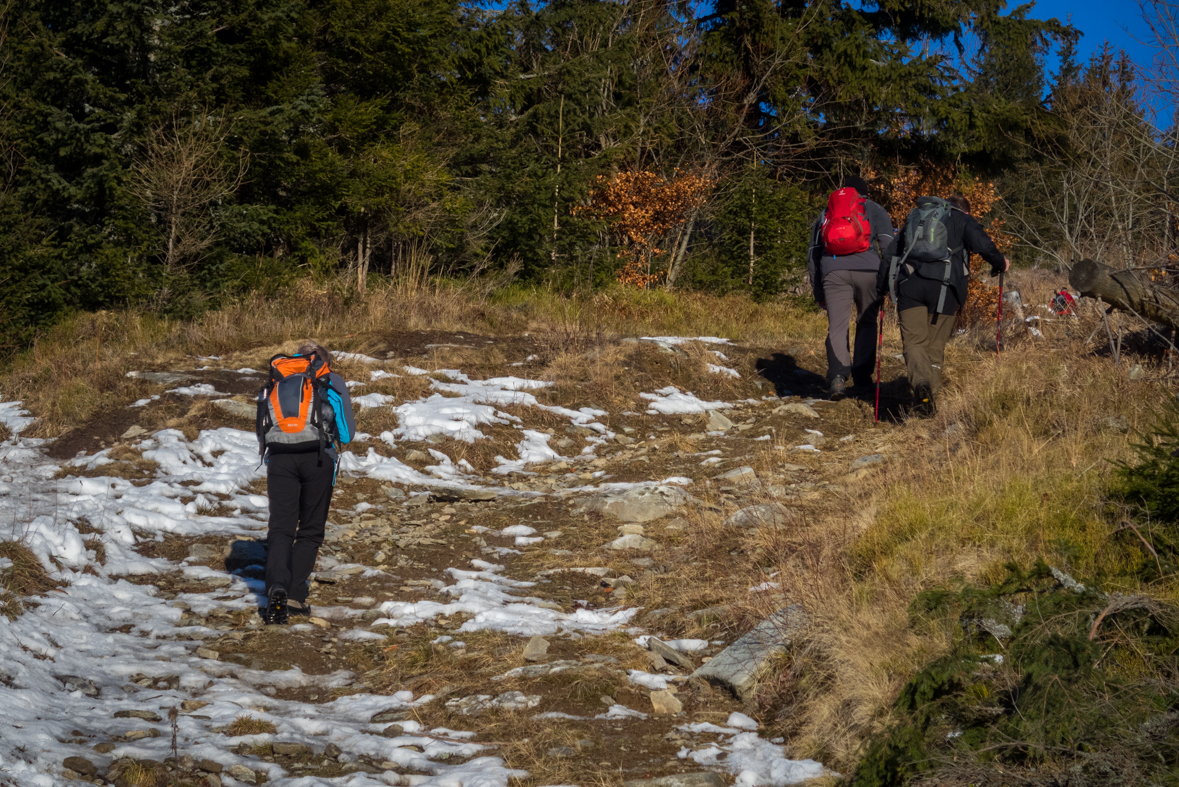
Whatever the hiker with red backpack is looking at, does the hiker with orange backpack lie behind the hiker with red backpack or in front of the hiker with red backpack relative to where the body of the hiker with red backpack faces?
behind

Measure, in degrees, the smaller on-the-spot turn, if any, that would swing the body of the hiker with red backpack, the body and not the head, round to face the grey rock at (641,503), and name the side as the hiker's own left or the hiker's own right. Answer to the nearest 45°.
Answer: approximately 180°

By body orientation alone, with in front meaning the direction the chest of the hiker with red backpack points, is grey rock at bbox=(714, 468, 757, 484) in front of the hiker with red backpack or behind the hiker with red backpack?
behind

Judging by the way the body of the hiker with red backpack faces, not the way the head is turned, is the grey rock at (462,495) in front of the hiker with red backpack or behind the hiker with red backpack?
behind

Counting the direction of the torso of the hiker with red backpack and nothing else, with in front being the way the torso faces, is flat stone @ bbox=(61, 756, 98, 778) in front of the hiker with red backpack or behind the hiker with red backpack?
behind

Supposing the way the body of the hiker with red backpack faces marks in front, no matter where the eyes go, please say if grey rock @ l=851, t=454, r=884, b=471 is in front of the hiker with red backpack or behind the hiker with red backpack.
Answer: behind

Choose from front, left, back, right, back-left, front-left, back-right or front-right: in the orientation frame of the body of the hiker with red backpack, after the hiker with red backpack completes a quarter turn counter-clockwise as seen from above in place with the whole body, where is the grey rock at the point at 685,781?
left

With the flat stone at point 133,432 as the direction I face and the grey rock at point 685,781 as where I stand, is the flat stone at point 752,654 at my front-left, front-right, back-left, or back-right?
front-right

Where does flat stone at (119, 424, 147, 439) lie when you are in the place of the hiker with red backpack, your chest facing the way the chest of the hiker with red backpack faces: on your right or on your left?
on your left

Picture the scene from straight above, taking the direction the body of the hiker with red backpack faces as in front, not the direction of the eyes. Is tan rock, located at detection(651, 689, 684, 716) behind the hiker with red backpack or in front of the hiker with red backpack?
behind

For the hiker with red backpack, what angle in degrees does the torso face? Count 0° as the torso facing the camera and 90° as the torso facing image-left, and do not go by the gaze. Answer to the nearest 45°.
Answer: approximately 180°

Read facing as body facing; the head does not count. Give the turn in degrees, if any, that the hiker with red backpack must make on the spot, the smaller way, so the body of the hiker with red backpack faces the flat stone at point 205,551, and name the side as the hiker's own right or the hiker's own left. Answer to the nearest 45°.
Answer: approximately 135° to the hiker's own left

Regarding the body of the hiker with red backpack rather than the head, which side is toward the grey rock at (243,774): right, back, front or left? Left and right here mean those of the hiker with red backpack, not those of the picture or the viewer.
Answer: back

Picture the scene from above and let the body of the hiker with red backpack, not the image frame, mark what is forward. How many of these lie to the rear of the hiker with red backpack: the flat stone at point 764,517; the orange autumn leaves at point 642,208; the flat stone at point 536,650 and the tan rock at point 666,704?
3

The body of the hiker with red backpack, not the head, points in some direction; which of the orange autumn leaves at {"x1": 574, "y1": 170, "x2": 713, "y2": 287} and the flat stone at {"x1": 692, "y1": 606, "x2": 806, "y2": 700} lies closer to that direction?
the orange autumn leaves
